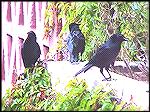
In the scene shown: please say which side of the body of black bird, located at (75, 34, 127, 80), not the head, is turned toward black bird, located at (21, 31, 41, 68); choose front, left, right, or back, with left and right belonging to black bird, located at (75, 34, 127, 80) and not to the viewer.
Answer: back

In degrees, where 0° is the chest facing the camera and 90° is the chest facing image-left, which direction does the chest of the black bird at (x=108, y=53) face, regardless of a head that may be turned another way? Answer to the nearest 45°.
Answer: approximately 270°
